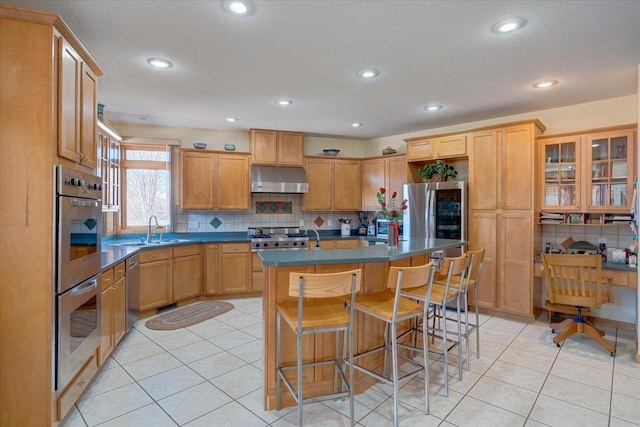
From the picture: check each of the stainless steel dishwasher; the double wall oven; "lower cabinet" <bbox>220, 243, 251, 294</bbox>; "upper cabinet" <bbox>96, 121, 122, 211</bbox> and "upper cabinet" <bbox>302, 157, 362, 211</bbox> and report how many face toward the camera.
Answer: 2

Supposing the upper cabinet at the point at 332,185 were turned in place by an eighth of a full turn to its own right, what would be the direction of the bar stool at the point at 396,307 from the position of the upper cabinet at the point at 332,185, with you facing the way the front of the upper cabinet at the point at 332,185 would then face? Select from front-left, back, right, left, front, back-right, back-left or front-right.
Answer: front-left

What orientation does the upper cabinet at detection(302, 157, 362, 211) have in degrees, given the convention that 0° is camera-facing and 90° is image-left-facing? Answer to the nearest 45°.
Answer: approximately 0°

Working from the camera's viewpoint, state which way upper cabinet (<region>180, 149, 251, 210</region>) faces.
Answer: facing the viewer

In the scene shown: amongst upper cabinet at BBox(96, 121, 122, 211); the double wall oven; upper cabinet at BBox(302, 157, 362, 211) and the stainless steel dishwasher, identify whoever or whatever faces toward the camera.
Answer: upper cabinet at BBox(302, 157, 362, 211)

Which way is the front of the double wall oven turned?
to the viewer's right

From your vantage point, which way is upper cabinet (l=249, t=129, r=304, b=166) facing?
toward the camera

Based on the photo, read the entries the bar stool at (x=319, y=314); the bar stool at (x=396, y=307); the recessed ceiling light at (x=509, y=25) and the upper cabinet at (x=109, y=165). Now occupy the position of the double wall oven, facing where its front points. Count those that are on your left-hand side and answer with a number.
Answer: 1

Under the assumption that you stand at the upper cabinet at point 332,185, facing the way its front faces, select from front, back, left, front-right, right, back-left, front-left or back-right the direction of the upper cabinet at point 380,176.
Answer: left

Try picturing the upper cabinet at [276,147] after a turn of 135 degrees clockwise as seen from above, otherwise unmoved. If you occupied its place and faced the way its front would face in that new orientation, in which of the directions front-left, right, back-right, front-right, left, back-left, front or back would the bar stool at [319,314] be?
back-left

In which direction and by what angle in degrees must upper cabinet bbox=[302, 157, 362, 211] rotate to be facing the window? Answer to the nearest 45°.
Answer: approximately 90° to its right

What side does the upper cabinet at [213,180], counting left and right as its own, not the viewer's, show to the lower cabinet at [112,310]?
front

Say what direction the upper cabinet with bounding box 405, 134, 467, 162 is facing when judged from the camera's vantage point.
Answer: facing the viewer and to the left of the viewer

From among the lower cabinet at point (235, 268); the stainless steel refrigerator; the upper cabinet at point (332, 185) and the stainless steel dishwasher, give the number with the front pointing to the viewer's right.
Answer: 1

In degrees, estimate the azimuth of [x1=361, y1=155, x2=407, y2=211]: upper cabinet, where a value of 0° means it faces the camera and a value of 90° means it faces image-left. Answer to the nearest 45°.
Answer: approximately 45°

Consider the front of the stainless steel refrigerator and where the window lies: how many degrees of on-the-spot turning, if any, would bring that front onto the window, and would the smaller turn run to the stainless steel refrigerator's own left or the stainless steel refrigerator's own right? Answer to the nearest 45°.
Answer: approximately 45° to the stainless steel refrigerator's own right

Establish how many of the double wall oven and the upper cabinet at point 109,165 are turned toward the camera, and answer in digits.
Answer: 0

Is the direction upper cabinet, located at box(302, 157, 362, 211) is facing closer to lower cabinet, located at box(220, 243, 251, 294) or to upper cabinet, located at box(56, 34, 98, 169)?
the upper cabinet
